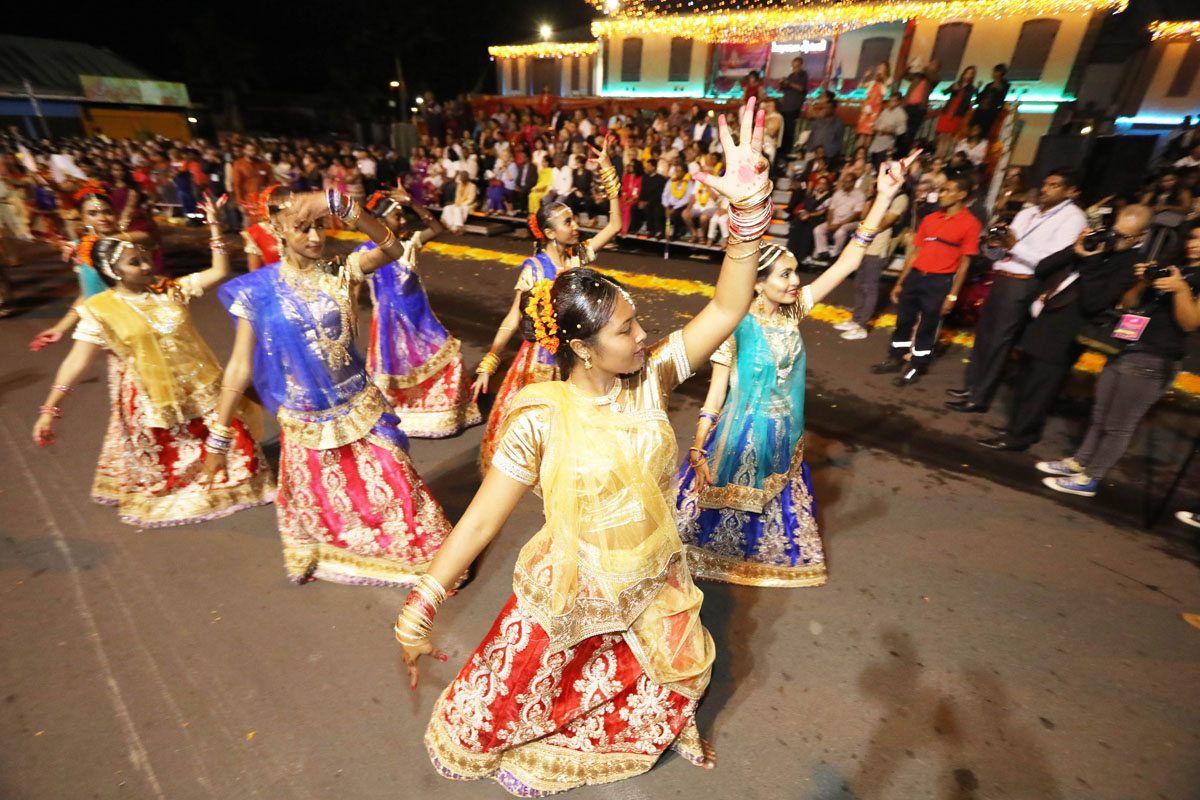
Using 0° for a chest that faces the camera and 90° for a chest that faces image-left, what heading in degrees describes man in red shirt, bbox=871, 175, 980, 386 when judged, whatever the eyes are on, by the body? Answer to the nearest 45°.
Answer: approximately 45°

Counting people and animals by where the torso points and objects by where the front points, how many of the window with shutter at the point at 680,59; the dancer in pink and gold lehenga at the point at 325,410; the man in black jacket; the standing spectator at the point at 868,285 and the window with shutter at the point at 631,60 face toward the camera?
3

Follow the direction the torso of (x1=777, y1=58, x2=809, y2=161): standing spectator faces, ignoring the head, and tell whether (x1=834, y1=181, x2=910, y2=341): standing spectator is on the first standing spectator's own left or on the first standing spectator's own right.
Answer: on the first standing spectator's own left

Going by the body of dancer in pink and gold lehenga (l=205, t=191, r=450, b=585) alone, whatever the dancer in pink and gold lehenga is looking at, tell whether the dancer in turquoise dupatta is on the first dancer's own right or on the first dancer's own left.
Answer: on the first dancer's own left

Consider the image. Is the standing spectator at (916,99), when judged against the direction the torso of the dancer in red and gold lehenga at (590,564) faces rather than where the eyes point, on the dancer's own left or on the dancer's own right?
on the dancer's own left

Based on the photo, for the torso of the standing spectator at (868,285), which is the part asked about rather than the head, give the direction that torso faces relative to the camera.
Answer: to the viewer's left

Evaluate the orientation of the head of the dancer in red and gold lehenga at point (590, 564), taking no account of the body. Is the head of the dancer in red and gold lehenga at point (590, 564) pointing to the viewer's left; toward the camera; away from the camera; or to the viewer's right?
to the viewer's right

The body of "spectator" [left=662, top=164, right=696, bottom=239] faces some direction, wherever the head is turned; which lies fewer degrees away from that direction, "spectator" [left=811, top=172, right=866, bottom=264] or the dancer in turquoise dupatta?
the dancer in turquoise dupatta

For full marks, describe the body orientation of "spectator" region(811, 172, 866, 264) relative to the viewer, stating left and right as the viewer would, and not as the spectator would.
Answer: facing the viewer and to the left of the viewer

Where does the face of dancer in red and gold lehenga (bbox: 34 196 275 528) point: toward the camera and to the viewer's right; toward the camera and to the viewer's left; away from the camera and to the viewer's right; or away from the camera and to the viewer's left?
toward the camera and to the viewer's right

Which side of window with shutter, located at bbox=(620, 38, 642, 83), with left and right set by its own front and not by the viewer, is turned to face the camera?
front

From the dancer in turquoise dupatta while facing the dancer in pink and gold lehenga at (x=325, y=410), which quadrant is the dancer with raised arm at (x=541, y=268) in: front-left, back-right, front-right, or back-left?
front-right

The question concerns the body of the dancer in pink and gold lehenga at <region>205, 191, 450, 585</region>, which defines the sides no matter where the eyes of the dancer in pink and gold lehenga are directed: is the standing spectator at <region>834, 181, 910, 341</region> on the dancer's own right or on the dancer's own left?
on the dancer's own left

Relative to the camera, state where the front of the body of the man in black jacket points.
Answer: to the viewer's left

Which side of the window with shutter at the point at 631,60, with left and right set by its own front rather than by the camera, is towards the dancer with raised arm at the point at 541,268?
front

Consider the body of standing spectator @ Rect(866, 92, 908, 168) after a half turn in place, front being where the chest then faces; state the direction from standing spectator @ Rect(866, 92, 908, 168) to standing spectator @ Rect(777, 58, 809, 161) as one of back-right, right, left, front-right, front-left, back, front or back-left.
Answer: left

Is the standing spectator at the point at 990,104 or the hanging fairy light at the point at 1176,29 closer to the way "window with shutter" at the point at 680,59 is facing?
the standing spectator

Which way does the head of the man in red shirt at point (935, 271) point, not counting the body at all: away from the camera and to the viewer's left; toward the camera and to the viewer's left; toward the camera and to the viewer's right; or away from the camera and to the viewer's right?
toward the camera and to the viewer's left
